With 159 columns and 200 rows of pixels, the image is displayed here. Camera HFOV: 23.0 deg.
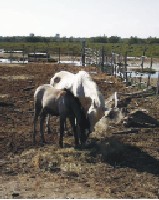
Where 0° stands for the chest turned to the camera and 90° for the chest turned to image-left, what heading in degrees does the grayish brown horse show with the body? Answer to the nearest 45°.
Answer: approximately 315°
